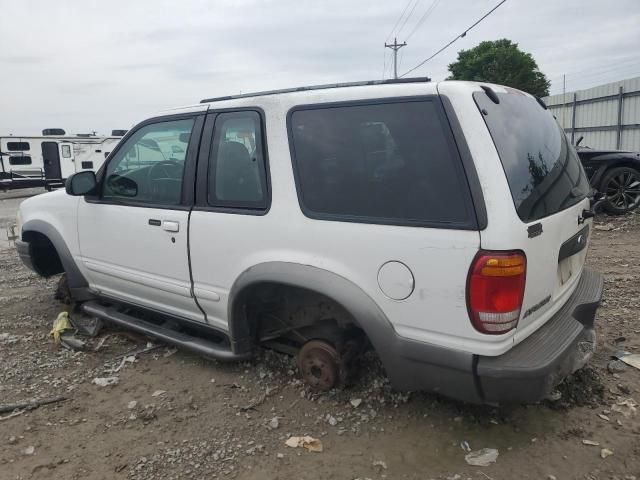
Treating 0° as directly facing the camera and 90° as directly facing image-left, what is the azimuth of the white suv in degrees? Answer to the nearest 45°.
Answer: approximately 135°

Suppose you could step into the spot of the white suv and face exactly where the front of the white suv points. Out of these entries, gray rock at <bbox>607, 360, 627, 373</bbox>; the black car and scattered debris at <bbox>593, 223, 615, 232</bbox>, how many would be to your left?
0

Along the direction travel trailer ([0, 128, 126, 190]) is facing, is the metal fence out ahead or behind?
ahead

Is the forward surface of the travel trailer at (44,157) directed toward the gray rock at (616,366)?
no

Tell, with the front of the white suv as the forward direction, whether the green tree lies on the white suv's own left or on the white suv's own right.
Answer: on the white suv's own right

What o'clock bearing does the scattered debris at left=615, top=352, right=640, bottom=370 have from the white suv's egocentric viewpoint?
The scattered debris is roughly at 4 o'clock from the white suv.

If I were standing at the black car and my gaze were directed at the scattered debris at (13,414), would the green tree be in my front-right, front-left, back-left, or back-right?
back-right

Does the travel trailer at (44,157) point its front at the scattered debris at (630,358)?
no

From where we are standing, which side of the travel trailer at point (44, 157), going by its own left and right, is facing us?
right

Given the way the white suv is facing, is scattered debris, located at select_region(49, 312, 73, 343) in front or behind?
in front

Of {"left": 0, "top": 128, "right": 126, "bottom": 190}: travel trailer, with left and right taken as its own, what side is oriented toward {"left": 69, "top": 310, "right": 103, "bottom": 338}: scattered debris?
right
